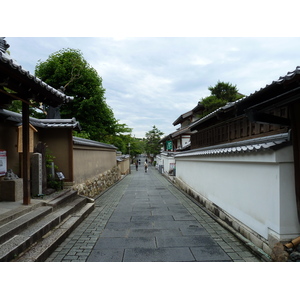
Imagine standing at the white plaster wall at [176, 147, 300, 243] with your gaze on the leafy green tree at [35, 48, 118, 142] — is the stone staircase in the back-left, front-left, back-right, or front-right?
front-left

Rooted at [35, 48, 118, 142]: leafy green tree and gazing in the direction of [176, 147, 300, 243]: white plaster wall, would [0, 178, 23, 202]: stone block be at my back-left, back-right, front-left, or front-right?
front-right

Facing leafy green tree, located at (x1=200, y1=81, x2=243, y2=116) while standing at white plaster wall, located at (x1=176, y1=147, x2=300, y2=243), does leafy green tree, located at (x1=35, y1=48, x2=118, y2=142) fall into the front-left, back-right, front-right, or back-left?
front-left

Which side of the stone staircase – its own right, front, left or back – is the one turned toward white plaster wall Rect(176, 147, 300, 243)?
front

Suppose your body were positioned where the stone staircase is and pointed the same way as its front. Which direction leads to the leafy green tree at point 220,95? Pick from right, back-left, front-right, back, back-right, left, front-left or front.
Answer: left

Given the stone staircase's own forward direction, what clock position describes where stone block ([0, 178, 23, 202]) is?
The stone block is roughly at 7 o'clock from the stone staircase.

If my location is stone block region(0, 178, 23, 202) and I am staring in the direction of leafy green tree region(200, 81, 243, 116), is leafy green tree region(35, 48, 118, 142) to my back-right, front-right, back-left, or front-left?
front-left

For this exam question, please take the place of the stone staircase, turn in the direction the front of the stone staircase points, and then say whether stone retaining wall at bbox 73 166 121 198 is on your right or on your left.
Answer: on your left

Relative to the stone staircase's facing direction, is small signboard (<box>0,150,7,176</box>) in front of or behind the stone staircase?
behind

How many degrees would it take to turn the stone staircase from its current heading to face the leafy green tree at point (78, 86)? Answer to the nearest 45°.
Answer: approximately 135° to its left

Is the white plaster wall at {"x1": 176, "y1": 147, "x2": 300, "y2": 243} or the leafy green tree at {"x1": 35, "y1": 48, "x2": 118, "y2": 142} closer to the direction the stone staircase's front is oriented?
the white plaster wall

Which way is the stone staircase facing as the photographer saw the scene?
facing the viewer and to the right of the viewer
